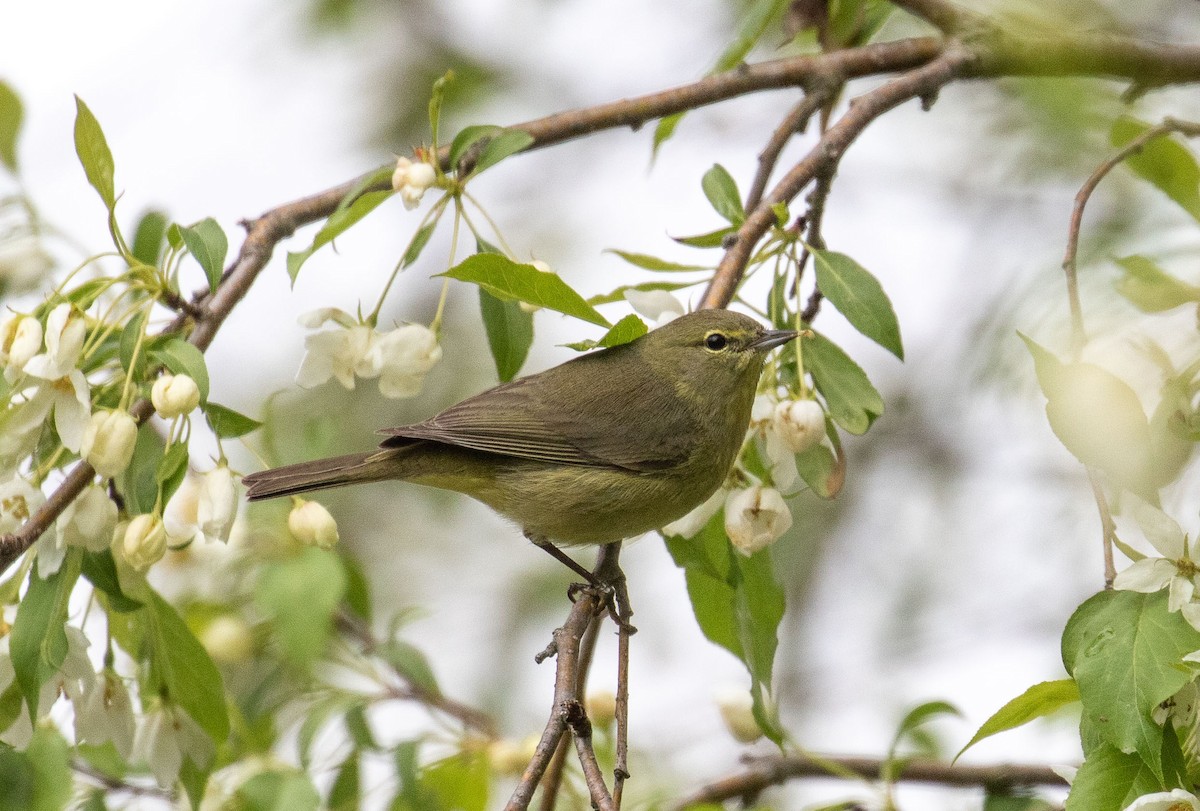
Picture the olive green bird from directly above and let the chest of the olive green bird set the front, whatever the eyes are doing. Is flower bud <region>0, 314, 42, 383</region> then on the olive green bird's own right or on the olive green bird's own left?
on the olive green bird's own right

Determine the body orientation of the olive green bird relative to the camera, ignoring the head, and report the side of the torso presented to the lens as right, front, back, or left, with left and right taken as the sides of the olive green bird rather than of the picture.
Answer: right

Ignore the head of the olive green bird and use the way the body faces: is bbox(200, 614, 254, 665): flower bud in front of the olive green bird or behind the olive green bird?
behind

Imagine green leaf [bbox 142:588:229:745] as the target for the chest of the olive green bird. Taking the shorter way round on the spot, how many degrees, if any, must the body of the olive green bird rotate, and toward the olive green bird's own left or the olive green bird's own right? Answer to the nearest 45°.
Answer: approximately 135° to the olive green bird's own right

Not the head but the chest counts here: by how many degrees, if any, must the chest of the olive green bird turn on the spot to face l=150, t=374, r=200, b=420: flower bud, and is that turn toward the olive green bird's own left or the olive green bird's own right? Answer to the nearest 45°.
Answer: approximately 135° to the olive green bird's own right

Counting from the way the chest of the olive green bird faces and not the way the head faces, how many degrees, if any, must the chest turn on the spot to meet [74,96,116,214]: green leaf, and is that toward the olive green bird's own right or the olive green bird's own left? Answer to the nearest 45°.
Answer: approximately 135° to the olive green bird's own right

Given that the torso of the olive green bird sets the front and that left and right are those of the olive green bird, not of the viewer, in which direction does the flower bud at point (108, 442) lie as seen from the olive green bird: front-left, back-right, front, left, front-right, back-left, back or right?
back-right

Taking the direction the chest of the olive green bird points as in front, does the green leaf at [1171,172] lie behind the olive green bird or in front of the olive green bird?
in front
